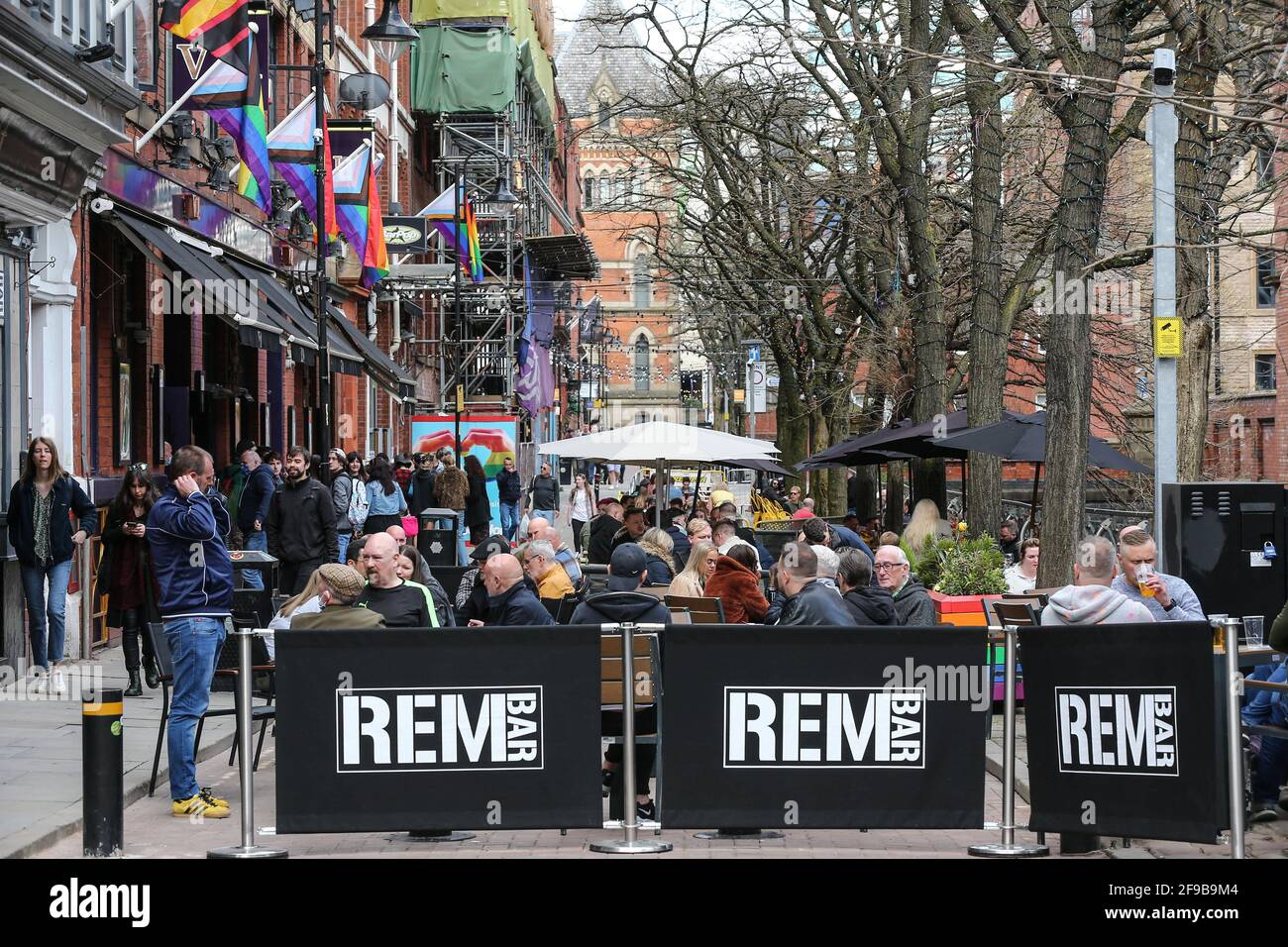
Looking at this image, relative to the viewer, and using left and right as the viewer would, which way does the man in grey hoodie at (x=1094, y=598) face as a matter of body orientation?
facing away from the viewer

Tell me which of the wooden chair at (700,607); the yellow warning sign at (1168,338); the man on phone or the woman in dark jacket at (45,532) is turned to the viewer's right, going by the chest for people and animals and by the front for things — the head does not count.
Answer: the man on phone

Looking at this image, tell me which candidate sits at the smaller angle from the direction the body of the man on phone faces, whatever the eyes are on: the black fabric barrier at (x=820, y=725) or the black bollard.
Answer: the black fabric barrier

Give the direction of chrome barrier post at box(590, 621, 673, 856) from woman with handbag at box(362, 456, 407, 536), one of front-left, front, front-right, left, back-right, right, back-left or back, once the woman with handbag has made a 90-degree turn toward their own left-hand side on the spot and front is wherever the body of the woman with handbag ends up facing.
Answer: left

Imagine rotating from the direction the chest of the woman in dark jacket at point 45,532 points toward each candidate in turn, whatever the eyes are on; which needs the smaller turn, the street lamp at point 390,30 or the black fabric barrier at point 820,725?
the black fabric barrier

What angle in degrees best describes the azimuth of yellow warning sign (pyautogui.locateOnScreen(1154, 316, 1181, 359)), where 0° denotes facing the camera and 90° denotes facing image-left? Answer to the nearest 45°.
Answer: approximately 0°

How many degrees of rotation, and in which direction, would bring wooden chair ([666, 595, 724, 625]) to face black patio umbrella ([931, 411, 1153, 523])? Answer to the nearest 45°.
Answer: approximately 45° to its right

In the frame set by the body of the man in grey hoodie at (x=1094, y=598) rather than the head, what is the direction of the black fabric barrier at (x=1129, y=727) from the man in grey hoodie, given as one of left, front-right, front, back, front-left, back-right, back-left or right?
back

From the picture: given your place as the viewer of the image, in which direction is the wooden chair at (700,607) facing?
facing away from the viewer

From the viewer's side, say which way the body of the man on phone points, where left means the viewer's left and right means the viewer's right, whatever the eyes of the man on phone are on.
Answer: facing to the right of the viewer

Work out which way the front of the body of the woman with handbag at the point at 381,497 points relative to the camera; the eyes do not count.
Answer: away from the camera
